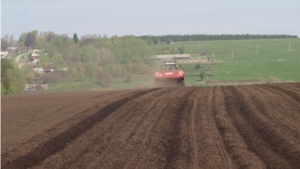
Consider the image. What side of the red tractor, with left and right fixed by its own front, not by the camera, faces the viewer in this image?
back
